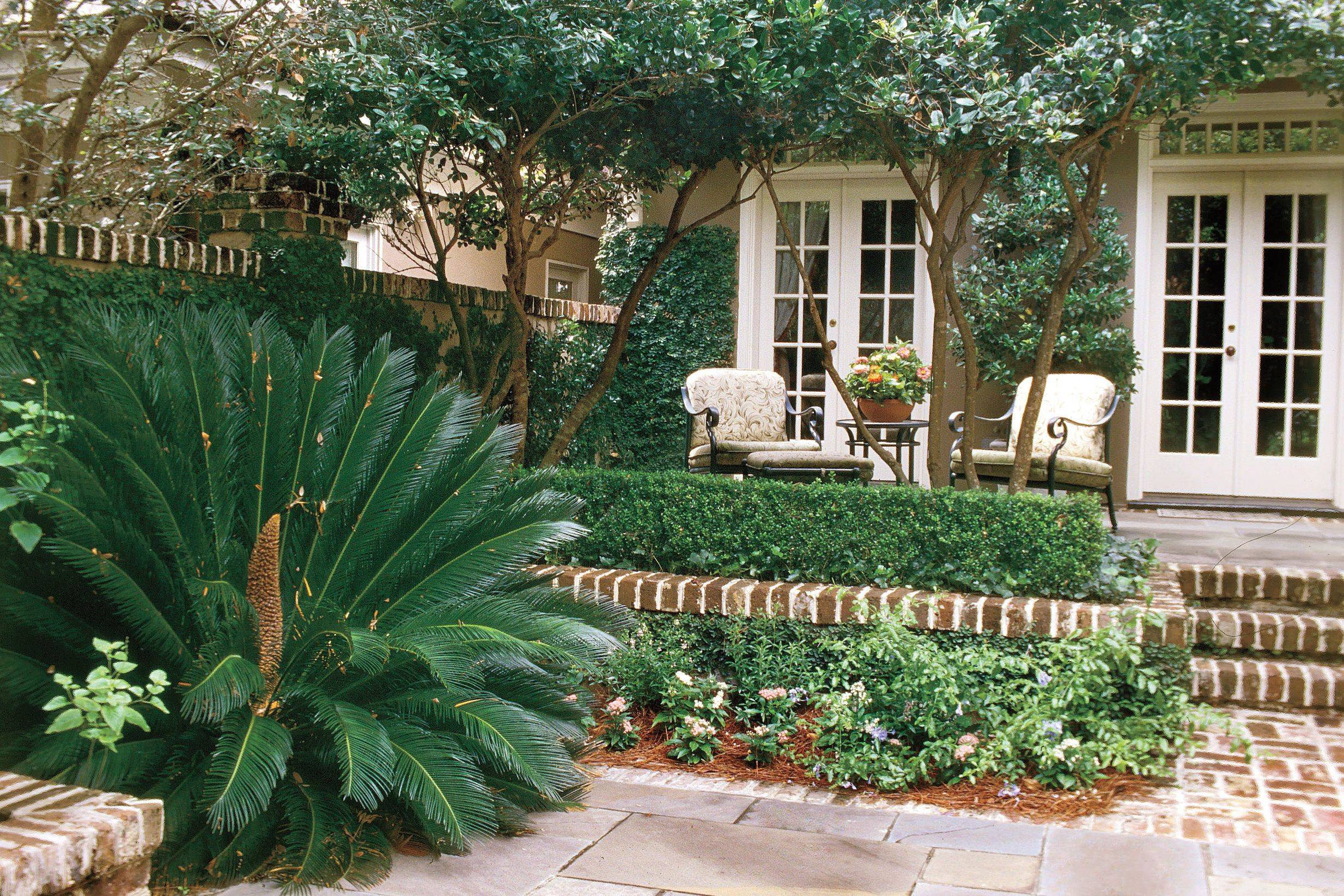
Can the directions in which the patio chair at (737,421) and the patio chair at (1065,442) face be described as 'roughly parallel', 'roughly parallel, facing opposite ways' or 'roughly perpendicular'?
roughly perpendicular

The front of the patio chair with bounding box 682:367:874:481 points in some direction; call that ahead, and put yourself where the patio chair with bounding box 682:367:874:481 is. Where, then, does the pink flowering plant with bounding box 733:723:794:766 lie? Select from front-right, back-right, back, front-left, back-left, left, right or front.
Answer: front-right

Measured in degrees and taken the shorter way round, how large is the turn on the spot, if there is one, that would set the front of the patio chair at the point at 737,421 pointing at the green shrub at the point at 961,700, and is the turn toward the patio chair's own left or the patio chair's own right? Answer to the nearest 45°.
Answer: approximately 45° to the patio chair's own right

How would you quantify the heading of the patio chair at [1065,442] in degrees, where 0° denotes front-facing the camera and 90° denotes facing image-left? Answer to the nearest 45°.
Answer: approximately 45°

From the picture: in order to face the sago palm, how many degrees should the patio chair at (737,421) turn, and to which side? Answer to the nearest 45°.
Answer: approximately 45° to its right

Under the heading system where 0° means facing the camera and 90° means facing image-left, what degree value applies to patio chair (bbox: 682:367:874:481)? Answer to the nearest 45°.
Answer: approximately 315°

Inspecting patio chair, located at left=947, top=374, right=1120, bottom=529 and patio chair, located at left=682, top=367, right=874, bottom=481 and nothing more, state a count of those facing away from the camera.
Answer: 0

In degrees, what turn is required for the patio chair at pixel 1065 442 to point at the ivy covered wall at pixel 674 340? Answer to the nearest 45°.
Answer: approximately 90° to its right
